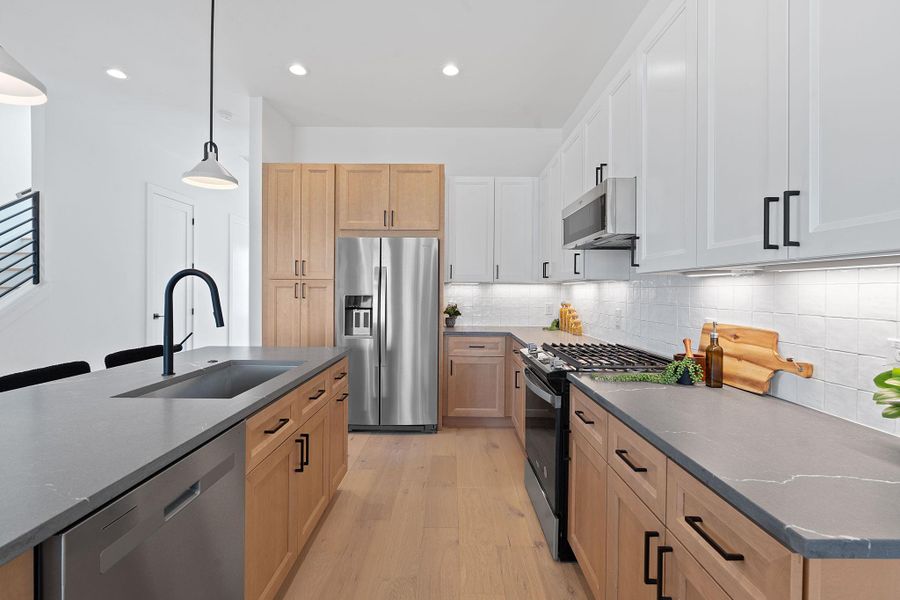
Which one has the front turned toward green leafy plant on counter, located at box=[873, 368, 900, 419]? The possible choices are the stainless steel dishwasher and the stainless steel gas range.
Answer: the stainless steel dishwasher

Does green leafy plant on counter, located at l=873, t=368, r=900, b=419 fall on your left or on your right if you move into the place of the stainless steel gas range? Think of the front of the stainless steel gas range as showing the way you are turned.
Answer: on your left

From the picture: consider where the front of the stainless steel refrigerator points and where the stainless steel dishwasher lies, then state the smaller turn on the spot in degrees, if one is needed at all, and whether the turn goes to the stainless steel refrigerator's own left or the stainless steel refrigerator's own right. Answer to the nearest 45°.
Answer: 0° — it already faces it

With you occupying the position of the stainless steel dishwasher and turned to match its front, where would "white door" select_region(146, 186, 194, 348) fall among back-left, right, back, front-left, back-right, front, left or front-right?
back-left

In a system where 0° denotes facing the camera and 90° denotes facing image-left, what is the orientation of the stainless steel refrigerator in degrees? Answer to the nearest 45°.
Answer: approximately 0°

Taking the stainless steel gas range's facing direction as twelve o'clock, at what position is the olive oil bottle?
The olive oil bottle is roughly at 7 o'clock from the stainless steel gas range.

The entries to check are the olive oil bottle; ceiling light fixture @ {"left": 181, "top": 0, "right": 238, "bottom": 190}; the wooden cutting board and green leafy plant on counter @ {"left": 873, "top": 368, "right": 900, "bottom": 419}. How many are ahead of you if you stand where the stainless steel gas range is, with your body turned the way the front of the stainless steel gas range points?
1

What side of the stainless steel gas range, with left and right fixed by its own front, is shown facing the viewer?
left

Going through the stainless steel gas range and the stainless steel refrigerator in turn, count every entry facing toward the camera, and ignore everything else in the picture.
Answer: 1

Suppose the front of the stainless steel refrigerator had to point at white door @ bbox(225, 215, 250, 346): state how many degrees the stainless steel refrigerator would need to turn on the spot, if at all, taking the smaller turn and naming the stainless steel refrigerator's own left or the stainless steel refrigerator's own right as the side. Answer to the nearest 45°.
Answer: approximately 135° to the stainless steel refrigerator's own right

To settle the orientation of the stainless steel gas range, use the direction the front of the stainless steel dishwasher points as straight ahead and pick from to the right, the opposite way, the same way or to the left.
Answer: the opposite way

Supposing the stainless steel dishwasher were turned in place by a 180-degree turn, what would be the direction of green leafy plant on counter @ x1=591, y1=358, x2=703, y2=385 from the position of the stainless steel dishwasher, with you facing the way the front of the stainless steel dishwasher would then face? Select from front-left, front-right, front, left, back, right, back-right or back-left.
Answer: back-right

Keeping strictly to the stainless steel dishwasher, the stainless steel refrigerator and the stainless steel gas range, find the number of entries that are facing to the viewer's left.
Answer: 1
